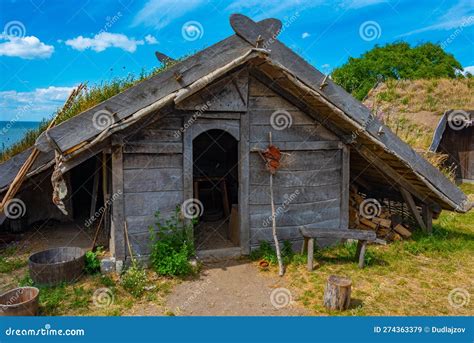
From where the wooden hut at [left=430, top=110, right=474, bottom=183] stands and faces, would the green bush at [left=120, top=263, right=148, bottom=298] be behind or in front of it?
in front

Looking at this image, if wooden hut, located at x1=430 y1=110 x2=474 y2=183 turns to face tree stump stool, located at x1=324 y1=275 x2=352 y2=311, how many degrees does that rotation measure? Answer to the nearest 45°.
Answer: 0° — it already faces it

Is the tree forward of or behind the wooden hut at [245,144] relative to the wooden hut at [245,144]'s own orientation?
behind

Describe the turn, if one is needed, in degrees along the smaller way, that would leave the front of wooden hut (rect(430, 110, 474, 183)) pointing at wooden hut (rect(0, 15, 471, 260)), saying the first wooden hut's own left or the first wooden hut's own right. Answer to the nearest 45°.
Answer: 0° — it already faces it

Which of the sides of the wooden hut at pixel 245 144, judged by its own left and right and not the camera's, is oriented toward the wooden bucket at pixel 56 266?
right

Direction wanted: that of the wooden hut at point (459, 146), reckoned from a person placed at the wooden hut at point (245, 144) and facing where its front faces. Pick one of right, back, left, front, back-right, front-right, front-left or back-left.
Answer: back-left

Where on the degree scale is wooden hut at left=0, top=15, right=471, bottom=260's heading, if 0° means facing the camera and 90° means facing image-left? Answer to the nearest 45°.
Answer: approximately 0°

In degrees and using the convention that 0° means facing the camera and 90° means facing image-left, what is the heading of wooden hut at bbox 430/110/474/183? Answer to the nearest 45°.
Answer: approximately 0°

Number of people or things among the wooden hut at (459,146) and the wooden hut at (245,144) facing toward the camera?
2
